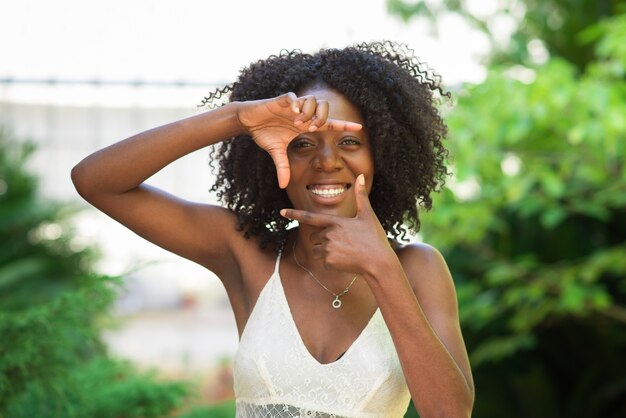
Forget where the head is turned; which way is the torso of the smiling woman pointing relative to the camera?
toward the camera

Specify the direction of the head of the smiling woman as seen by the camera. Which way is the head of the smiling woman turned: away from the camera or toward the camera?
toward the camera
